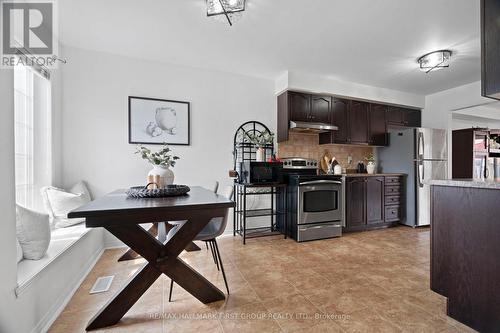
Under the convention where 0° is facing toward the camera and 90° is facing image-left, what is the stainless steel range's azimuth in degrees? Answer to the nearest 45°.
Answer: approximately 315°

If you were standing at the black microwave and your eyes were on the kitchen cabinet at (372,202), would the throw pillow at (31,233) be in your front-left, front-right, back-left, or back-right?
back-right

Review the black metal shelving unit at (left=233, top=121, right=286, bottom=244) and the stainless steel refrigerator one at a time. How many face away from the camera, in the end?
0

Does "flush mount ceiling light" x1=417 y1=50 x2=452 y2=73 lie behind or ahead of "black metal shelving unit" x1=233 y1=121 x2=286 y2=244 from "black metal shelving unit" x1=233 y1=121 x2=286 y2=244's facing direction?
ahead

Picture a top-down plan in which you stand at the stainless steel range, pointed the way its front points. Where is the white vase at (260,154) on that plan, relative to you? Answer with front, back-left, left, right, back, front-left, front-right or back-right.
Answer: back-right

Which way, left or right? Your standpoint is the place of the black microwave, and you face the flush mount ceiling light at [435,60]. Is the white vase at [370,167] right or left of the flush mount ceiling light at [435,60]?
left

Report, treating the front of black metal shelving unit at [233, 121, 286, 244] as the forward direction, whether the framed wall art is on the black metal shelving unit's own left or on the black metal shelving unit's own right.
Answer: on the black metal shelving unit's own right

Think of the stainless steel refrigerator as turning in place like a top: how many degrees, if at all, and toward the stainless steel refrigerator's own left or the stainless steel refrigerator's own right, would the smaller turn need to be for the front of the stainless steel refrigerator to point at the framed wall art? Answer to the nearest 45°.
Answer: approximately 90° to the stainless steel refrigerator's own right

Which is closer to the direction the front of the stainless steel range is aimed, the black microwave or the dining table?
the dining table

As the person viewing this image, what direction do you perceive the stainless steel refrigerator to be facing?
facing the viewer and to the right of the viewer

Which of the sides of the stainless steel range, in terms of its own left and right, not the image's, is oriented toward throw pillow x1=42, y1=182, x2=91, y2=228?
right
